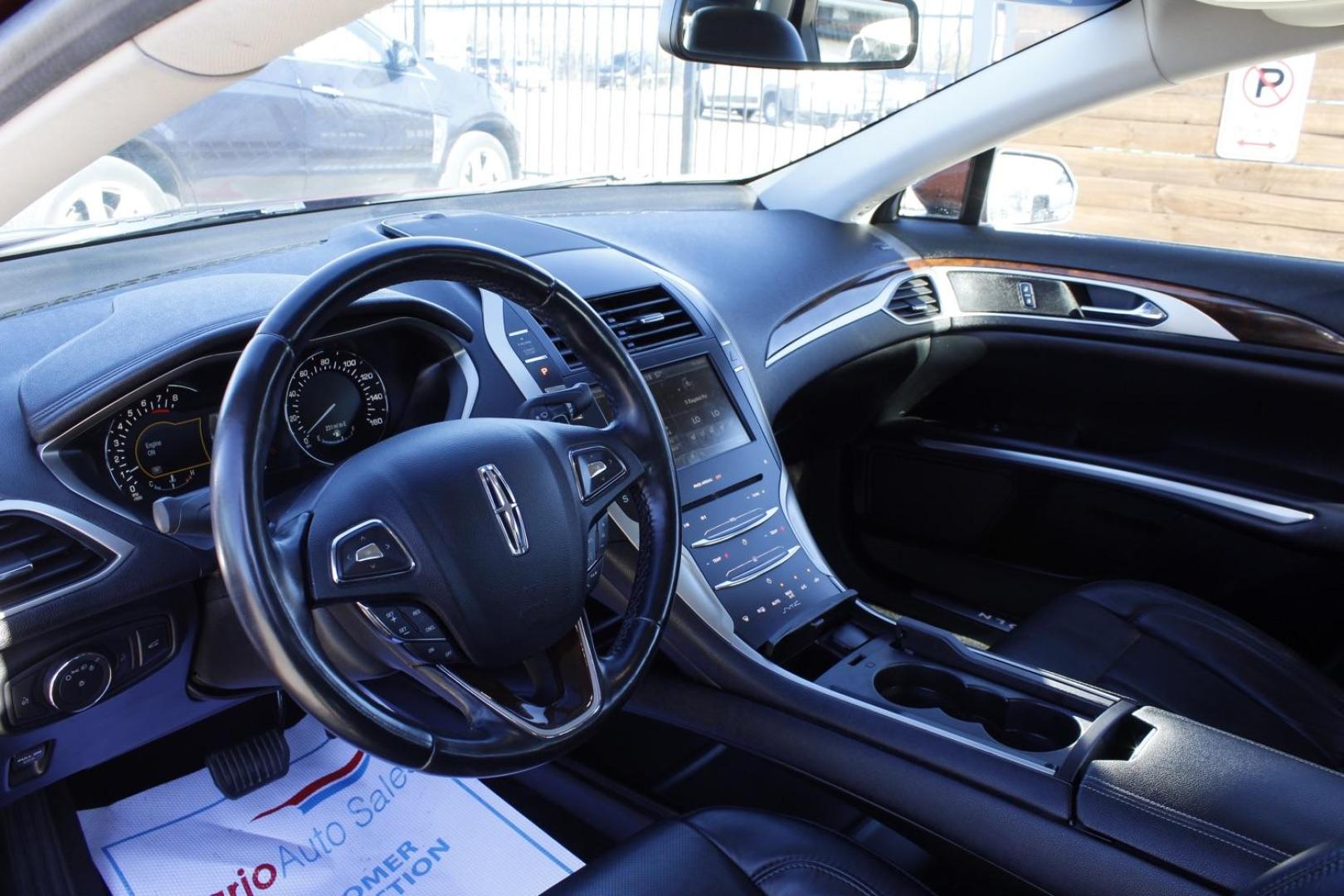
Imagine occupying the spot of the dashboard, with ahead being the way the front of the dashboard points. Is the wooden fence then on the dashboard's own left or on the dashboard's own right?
on the dashboard's own left

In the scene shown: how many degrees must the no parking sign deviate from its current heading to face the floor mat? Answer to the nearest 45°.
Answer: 0° — it already faces it

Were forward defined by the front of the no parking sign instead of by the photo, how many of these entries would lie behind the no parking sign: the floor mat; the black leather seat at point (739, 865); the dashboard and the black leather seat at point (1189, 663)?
0

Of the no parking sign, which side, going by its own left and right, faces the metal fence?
right

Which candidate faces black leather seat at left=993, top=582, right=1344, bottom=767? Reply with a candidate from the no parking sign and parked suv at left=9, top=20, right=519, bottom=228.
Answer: the no parking sign

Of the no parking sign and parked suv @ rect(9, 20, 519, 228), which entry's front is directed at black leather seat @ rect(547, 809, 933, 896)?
the no parking sign

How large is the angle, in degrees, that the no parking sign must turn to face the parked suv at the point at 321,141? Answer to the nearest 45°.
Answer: approximately 45° to its right

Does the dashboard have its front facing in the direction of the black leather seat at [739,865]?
yes

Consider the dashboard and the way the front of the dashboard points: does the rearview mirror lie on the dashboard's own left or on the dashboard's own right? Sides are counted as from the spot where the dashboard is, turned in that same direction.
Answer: on the dashboard's own left

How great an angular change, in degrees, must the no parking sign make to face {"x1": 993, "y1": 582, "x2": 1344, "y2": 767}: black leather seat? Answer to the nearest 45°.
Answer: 0° — it already faces it

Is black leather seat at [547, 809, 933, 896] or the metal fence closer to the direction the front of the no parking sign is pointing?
the black leather seat

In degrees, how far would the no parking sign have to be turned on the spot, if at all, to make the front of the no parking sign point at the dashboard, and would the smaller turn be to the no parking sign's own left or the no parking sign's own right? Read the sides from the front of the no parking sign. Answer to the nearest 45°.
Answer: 0° — it already faces it

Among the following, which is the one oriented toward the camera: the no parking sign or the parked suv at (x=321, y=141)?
the no parking sign

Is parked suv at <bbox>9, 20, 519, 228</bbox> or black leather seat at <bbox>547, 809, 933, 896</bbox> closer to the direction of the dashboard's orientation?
the black leather seat

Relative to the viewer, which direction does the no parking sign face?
toward the camera

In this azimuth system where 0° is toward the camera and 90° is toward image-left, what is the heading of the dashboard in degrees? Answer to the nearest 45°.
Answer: approximately 315°

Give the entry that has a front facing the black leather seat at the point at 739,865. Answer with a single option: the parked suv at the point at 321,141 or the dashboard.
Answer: the dashboard
